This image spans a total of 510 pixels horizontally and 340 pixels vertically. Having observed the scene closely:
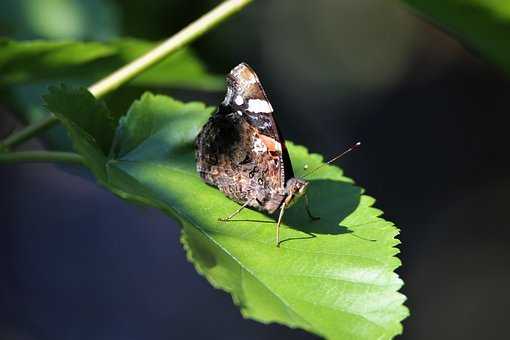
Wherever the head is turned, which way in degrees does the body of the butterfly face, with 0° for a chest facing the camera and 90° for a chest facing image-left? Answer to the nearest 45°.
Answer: approximately 270°

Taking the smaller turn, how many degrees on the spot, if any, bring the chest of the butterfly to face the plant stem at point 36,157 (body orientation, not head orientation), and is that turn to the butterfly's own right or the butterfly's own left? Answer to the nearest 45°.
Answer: approximately 135° to the butterfly's own right
